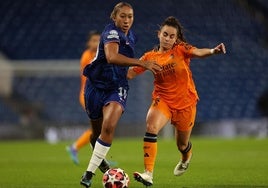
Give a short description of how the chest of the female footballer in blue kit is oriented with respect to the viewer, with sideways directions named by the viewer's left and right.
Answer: facing the viewer and to the right of the viewer
